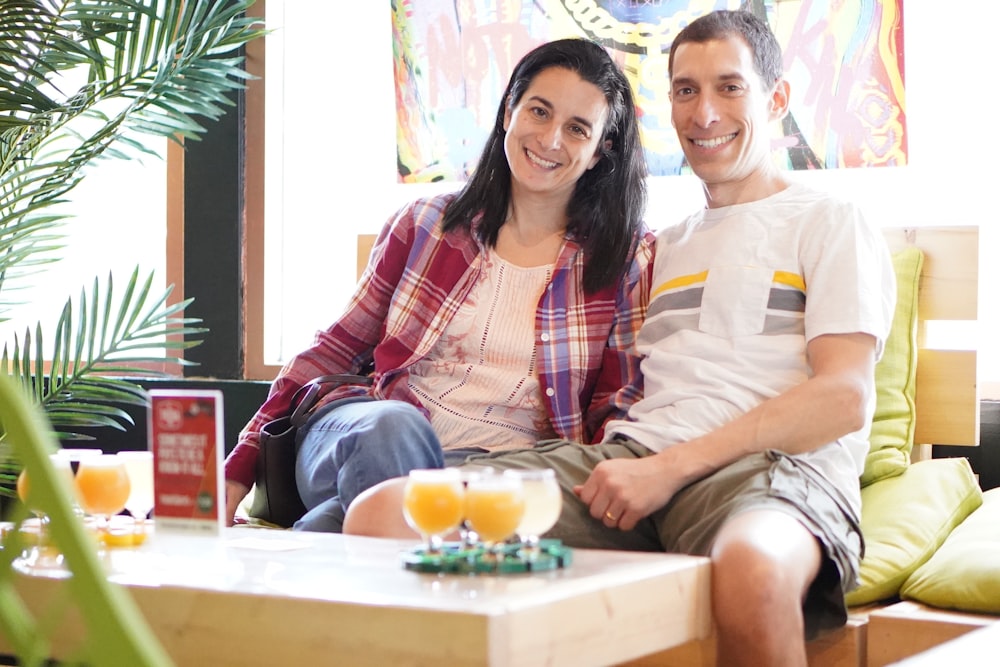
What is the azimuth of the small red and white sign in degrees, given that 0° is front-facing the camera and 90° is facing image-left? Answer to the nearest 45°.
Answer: approximately 0°

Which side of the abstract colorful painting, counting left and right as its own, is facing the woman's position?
front

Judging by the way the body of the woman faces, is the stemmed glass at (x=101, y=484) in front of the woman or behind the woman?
in front

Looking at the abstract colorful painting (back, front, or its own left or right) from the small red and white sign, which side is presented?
front

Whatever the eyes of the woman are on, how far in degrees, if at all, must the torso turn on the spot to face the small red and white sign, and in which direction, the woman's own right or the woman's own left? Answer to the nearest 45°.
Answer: approximately 45° to the woman's own right

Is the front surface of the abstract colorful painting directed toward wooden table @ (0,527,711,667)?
yes

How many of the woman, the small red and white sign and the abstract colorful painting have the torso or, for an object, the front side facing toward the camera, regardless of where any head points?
3

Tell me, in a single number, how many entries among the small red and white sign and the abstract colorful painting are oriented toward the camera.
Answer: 2

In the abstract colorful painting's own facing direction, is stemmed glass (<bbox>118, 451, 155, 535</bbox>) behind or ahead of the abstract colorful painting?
ahead

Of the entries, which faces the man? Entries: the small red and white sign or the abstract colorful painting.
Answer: the abstract colorful painting
